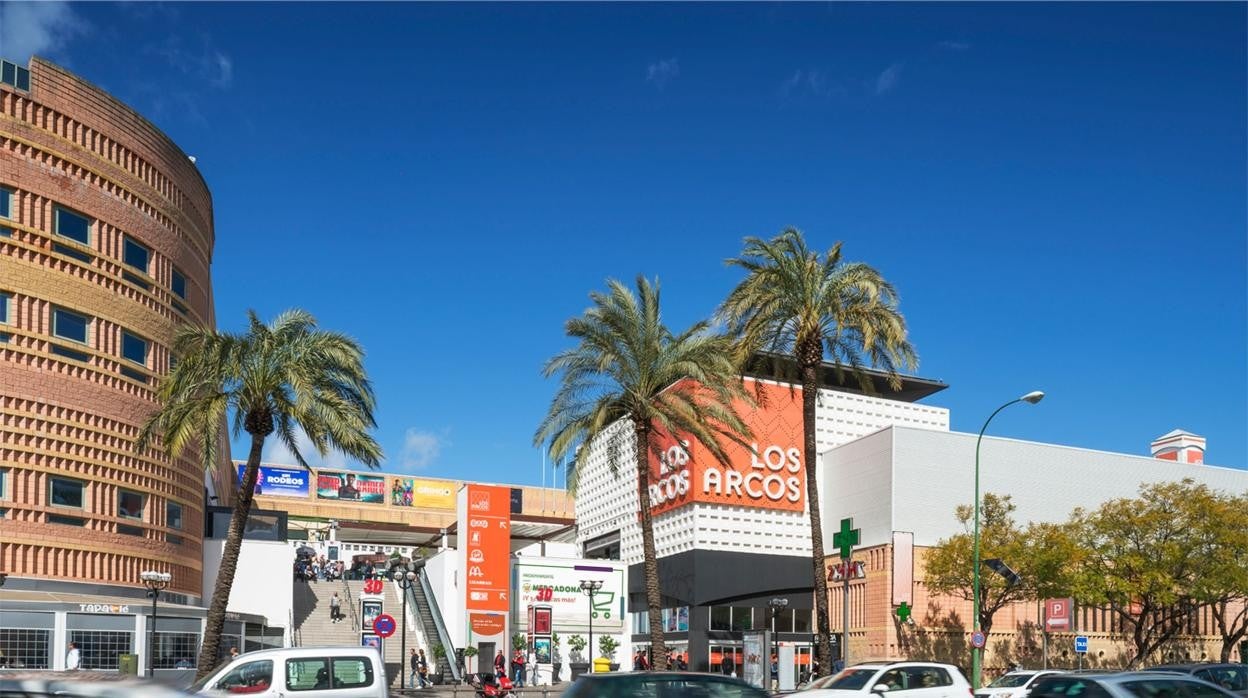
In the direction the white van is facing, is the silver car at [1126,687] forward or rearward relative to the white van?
rearward

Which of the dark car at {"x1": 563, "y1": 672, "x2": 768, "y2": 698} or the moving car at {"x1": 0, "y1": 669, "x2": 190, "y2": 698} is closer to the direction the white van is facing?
the moving car

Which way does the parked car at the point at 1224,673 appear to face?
to the viewer's left

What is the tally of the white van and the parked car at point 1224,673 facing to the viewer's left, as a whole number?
2

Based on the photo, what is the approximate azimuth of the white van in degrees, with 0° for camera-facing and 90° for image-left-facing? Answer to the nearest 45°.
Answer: approximately 90°

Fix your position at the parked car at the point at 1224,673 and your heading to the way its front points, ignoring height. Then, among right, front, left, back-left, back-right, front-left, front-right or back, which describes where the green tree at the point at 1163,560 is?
right

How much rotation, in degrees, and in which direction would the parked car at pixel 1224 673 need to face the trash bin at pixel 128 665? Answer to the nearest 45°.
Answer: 0° — it already faces it

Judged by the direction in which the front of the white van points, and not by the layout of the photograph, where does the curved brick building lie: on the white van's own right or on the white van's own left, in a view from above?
on the white van's own right

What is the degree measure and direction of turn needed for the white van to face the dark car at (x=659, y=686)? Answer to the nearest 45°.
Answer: approximately 135° to its left

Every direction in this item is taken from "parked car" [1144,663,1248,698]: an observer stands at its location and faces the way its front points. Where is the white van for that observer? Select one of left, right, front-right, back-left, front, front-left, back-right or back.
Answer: front-left
